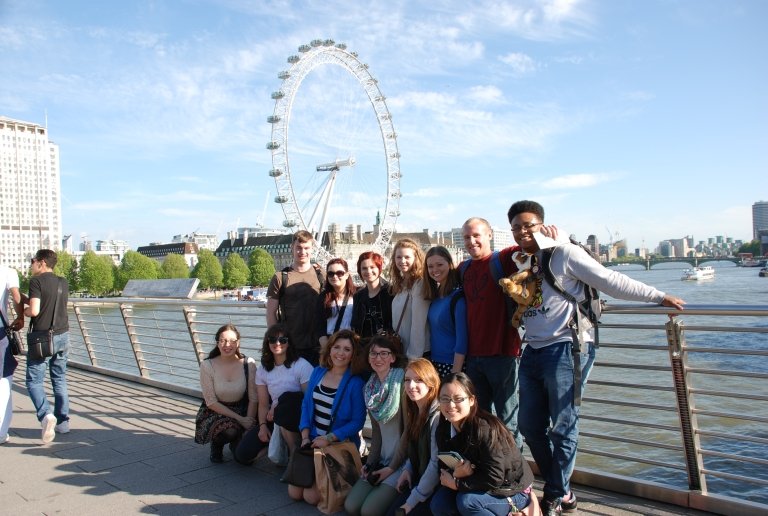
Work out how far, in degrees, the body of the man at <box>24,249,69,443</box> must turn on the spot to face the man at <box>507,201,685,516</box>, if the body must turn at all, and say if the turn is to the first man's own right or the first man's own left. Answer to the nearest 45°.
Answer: approximately 180°

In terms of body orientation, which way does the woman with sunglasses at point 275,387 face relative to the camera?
toward the camera

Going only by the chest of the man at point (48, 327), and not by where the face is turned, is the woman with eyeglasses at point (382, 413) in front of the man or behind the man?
behind

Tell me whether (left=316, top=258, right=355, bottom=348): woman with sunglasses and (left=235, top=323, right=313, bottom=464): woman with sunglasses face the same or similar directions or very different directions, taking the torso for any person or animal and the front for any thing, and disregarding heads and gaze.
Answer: same or similar directions

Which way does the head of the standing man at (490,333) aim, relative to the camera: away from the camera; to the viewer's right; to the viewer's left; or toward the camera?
toward the camera

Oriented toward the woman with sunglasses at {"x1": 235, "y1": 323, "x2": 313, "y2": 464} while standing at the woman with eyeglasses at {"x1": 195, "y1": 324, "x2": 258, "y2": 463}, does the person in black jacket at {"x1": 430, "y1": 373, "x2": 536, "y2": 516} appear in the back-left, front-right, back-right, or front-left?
front-right

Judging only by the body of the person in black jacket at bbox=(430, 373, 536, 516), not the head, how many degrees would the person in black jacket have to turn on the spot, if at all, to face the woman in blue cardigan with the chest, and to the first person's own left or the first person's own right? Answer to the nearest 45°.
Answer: approximately 90° to the first person's own right

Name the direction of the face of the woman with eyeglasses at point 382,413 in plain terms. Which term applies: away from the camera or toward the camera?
toward the camera

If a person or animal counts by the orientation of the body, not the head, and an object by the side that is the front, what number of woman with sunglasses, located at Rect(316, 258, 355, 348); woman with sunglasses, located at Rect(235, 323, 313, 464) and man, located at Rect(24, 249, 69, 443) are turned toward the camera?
2

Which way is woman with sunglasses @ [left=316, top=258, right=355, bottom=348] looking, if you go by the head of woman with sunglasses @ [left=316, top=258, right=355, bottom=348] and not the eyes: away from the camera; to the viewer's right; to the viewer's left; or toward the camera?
toward the camera

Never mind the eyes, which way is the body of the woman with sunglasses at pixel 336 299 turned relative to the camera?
toward the camera

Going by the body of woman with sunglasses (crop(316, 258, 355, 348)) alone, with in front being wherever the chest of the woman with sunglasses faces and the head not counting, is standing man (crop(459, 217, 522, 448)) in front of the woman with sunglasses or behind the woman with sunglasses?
in front

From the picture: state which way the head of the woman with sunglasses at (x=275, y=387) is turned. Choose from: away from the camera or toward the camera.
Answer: toward the camera

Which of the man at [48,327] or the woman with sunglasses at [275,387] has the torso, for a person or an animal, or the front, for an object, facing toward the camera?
the woman with sunglasses
